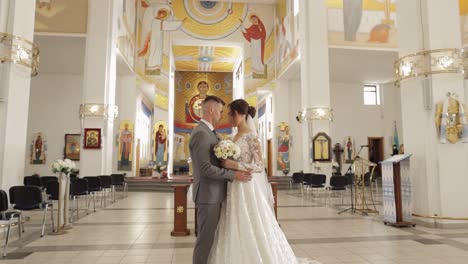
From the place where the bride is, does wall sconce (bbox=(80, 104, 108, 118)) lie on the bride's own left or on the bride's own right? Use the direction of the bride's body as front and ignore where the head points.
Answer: on the bride's own right

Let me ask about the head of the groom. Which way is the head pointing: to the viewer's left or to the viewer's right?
to the viewer's right

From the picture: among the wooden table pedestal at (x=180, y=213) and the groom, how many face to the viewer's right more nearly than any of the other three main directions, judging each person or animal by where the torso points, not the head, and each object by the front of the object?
1

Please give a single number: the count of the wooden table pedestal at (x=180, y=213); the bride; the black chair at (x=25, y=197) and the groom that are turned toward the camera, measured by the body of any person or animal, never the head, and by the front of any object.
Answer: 1

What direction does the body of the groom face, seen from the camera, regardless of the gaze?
to the viewer's right

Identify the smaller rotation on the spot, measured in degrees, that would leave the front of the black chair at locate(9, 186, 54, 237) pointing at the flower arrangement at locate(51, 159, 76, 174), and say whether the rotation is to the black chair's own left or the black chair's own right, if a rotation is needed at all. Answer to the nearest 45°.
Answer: approximately 45° to the black chair's own right

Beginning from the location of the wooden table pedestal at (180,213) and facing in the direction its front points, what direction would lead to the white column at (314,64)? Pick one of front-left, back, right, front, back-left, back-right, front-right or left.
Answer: back-left

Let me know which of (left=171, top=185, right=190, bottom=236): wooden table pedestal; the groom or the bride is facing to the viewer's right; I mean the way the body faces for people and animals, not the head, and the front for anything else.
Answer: the groom

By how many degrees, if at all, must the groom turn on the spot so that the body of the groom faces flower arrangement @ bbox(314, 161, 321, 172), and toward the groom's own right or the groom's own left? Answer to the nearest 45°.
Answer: approximately 90° to the groom's own left

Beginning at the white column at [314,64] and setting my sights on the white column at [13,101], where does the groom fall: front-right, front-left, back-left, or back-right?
front-left

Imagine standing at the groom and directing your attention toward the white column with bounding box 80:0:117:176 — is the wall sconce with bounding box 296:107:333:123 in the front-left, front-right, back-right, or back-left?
front-right

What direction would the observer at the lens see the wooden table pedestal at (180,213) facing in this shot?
facing the viewer

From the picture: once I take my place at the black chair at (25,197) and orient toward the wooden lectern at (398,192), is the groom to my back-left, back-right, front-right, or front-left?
front-right

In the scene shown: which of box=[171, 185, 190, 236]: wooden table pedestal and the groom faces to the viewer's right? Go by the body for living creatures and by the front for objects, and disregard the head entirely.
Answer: the groom

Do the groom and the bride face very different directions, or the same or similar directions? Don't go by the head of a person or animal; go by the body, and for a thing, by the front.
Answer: very different directions

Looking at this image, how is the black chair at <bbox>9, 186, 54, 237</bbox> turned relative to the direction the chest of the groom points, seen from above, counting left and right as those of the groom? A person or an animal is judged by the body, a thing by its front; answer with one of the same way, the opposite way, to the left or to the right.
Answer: to the left

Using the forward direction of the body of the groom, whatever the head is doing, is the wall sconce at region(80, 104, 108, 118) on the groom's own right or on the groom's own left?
on the groom's own left

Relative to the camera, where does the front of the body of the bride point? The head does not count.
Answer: to the viewer's left

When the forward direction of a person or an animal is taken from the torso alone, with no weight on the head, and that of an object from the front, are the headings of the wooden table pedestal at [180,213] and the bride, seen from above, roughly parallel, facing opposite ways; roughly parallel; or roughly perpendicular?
roughly perpendicular
